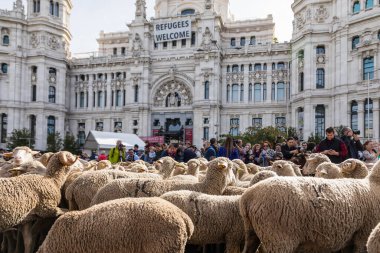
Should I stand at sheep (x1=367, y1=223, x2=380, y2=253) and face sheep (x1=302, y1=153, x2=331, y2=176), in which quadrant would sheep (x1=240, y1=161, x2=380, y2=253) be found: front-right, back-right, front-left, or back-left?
front-left

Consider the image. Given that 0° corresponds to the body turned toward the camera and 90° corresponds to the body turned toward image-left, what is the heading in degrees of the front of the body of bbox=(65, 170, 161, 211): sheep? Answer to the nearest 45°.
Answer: approximately 270°

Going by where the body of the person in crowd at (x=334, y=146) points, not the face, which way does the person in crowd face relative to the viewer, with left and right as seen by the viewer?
facing the viewer

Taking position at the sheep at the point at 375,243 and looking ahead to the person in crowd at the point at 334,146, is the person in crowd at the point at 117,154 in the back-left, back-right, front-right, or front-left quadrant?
front-left

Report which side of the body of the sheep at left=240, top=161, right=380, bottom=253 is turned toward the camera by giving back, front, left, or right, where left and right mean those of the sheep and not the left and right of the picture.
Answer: right

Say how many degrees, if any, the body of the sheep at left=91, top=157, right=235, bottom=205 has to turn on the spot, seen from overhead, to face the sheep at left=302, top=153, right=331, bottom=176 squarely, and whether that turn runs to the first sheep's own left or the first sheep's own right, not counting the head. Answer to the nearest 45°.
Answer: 0° — it already faces it
